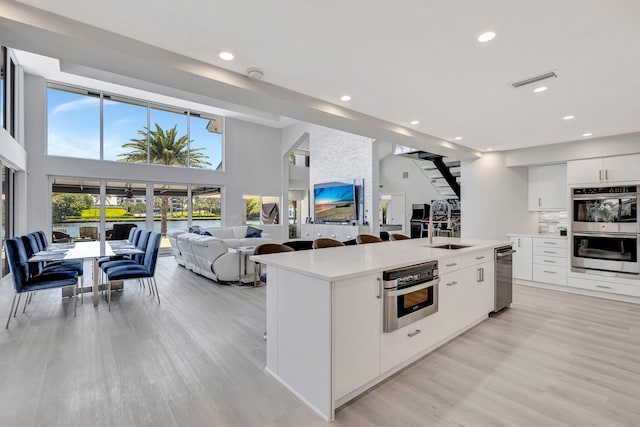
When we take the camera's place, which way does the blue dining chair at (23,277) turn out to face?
facing to the right of the viewer

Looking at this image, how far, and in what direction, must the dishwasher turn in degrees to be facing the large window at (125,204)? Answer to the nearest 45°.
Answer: approximately 135° to its right

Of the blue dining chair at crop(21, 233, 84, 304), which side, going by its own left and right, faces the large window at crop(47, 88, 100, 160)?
left

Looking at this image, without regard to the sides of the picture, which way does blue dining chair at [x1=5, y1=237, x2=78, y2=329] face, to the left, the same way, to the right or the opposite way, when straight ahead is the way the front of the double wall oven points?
the opposite way

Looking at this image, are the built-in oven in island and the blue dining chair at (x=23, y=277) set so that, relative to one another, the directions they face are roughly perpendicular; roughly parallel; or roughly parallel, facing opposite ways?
roughly perpendicular

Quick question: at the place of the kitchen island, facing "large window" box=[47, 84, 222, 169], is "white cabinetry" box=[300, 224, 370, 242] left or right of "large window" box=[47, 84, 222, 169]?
right

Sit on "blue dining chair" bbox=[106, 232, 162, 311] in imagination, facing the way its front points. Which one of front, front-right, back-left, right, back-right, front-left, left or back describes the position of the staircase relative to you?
back

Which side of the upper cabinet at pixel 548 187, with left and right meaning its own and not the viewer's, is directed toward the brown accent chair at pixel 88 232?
right

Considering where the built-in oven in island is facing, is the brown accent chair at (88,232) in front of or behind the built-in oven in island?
behind

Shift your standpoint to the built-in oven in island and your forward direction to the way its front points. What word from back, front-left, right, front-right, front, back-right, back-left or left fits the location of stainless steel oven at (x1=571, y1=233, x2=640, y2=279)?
left

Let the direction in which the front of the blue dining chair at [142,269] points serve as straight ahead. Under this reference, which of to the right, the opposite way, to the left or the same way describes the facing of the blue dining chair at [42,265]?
the opposite way

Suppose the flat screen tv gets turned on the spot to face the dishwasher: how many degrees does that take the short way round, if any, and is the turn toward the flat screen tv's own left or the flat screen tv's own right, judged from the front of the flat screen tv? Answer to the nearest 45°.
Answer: approximately 90° to the flat screen tv's own left

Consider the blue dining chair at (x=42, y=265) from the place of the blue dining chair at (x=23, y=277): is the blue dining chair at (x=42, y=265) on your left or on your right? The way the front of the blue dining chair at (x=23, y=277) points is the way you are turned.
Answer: on your left
